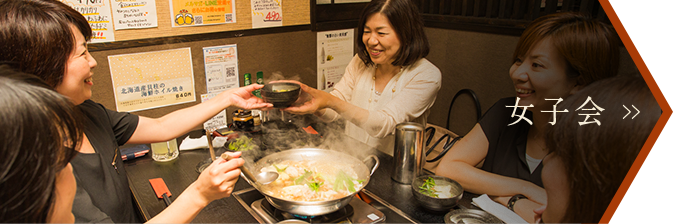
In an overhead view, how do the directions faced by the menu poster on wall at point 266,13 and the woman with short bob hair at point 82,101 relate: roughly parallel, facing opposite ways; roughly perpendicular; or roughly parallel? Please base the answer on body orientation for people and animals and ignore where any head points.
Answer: roughly perpendicular

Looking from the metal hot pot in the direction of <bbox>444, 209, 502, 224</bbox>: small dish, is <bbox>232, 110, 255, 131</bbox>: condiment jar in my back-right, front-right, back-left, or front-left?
back-left

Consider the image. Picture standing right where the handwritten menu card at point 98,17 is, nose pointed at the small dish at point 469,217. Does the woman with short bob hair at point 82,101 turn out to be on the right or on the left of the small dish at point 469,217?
right

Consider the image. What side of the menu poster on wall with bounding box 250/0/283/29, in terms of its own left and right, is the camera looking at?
front

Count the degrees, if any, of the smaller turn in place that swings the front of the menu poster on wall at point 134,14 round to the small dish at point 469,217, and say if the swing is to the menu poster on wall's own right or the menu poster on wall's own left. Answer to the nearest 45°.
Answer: approximately 45° to the menu poster on wall's own left

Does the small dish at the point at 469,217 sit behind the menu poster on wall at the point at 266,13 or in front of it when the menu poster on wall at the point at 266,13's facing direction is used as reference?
in front

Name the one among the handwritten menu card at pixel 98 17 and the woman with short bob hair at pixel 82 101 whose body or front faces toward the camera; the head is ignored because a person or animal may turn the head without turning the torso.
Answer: the handwritten menu card

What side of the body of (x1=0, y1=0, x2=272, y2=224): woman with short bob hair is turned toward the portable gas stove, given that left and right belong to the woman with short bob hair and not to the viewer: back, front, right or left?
front

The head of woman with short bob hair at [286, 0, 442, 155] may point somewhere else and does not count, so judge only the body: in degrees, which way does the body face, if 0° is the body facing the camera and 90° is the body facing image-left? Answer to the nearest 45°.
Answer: approximately 45°

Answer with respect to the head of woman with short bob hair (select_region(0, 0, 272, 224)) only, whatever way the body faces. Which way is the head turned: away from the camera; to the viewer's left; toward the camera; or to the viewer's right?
to the viewer's right

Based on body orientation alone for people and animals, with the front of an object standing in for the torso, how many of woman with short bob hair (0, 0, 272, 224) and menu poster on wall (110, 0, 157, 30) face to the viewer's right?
1

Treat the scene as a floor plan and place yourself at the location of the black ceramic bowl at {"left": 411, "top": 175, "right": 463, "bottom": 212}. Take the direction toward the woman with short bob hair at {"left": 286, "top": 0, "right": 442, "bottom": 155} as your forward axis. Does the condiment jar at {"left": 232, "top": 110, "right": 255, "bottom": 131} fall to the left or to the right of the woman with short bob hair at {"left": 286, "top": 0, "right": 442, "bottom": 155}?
left

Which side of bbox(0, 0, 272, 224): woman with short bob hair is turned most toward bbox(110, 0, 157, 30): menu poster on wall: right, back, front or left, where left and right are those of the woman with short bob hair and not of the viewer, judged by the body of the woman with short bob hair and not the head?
left

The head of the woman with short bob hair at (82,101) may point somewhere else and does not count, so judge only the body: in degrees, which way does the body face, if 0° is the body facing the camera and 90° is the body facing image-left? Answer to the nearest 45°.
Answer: approximately 270°

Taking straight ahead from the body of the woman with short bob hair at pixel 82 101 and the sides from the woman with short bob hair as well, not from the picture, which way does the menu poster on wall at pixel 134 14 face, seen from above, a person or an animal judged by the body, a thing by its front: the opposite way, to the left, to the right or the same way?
to the right

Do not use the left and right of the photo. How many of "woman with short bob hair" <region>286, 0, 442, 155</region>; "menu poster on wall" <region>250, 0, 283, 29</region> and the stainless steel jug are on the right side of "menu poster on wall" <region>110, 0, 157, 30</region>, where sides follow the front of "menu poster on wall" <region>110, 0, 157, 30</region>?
0

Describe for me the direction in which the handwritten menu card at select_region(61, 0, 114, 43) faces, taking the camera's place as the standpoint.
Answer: facing the viewer
